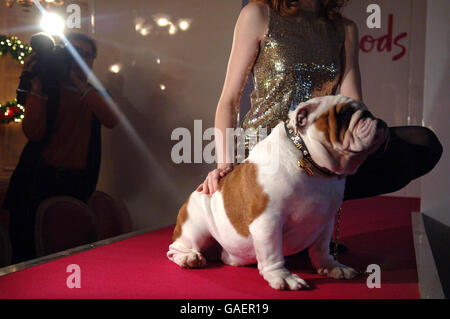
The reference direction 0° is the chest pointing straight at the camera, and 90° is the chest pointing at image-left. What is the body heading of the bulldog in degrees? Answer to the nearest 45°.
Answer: approximately 315°
